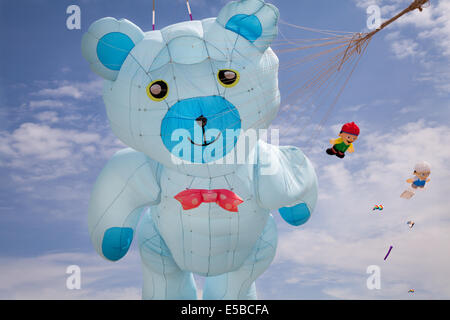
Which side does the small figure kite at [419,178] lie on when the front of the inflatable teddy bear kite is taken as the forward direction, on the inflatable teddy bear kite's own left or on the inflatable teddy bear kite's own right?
on the inflatable teddy bear kite's own left

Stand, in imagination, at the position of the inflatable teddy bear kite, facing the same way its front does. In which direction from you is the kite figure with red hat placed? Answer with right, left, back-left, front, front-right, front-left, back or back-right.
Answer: left

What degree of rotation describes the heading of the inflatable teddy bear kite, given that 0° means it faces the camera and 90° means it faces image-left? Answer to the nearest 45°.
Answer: approximately 0°
